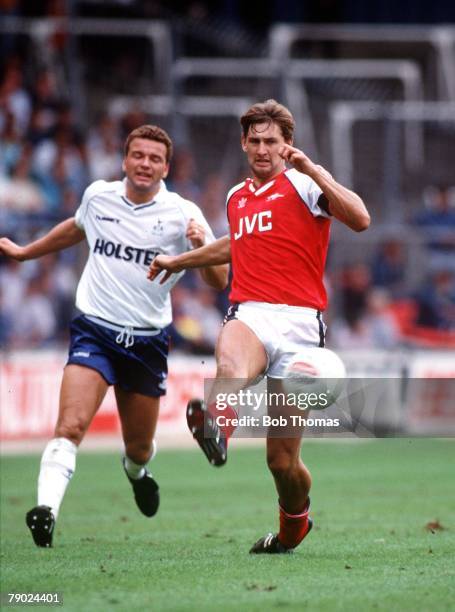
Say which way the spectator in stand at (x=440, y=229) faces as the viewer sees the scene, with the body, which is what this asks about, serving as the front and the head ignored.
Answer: toward the camera

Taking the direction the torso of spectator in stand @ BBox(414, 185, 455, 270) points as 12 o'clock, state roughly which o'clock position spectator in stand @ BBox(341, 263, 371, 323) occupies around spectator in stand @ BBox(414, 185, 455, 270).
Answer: spectator in stand @ BBox(341, 263, 371, 323) is roughly at 2 o'clock from spectator in stand @ BBox(414, 185, 455, 270).

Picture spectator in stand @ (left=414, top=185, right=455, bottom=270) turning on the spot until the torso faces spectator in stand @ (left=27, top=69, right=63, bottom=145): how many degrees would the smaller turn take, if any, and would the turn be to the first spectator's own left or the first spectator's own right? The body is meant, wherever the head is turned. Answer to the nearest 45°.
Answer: approximately 90° to the first spectator's own right

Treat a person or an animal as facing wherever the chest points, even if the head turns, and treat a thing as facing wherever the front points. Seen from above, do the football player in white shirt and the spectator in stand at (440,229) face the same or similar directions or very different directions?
same or similar directions

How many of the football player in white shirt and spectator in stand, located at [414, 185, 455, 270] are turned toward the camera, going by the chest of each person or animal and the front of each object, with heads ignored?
2

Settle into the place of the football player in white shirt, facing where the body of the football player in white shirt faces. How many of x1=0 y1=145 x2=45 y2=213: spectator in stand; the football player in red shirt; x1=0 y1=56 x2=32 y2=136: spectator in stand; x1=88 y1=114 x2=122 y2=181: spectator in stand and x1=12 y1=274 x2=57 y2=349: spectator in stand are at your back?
4

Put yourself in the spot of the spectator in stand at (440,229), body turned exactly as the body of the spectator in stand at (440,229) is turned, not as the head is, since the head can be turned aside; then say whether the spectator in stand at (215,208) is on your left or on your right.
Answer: on your right

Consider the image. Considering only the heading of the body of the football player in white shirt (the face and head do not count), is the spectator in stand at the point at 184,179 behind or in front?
behind

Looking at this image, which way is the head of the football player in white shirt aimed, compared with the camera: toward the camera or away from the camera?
toward the camera

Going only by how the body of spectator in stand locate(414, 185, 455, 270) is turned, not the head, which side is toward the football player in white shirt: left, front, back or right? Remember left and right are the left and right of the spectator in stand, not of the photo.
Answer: front

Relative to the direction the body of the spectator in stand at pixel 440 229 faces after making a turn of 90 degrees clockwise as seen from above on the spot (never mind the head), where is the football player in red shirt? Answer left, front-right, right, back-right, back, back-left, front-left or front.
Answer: left

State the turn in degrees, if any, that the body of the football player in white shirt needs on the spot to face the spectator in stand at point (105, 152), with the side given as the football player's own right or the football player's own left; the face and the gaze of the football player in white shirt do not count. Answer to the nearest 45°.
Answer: approximately 180°

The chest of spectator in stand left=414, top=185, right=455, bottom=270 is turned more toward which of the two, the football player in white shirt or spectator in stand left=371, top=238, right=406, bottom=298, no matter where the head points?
the football player in white shirt

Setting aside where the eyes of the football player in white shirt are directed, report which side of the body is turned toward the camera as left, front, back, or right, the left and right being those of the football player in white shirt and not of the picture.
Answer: front
